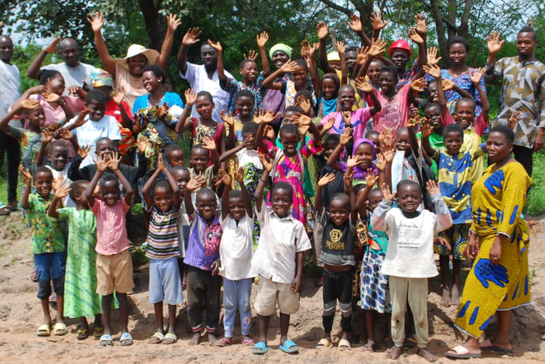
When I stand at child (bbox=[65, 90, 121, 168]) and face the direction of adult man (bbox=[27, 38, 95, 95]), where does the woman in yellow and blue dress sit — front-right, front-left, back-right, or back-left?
back-right

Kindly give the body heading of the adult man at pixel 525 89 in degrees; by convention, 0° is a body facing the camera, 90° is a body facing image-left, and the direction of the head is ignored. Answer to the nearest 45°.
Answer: approximately 0°

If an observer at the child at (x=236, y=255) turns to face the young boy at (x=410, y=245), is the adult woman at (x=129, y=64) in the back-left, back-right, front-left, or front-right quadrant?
back-left

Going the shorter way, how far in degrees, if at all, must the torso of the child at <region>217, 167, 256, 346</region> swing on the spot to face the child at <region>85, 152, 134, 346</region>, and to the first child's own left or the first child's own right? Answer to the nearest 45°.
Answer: approximately 90° to the first child's own right

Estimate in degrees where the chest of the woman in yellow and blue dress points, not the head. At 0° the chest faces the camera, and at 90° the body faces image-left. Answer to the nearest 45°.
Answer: approximately 45°

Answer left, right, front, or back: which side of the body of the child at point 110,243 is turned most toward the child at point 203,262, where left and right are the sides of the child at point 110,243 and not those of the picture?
left
